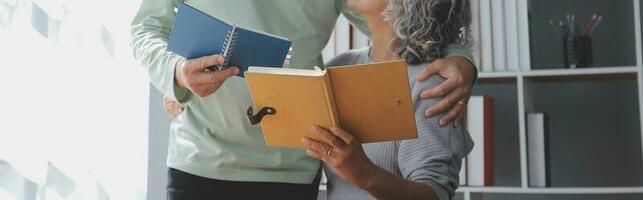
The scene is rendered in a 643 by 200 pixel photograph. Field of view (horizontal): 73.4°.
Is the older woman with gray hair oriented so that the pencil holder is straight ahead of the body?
no

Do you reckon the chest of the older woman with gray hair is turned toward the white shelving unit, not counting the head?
no
